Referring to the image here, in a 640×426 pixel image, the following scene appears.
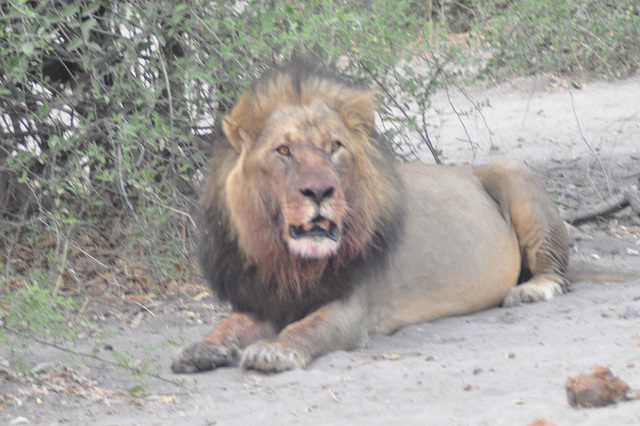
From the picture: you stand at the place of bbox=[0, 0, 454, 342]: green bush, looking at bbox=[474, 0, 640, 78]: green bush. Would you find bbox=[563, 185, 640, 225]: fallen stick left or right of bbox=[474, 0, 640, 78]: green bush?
right

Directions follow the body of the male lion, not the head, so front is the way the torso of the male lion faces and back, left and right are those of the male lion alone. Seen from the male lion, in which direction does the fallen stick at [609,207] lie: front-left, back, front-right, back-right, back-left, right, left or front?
back

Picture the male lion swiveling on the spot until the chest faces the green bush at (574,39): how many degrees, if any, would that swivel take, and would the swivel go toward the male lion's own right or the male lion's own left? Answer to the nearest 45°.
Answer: approximately 135° to the male lion's own right

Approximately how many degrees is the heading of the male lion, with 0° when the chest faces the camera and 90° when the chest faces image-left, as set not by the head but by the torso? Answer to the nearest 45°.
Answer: approximately 45°

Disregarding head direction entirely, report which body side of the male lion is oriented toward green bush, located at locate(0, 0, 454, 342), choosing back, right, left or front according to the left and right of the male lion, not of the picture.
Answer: right
